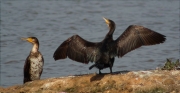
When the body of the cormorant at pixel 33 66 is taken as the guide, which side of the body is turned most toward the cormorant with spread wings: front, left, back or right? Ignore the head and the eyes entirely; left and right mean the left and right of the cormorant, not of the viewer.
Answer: left

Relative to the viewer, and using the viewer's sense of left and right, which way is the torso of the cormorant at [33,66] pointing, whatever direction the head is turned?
facing the viewer and to the right of the viewer
